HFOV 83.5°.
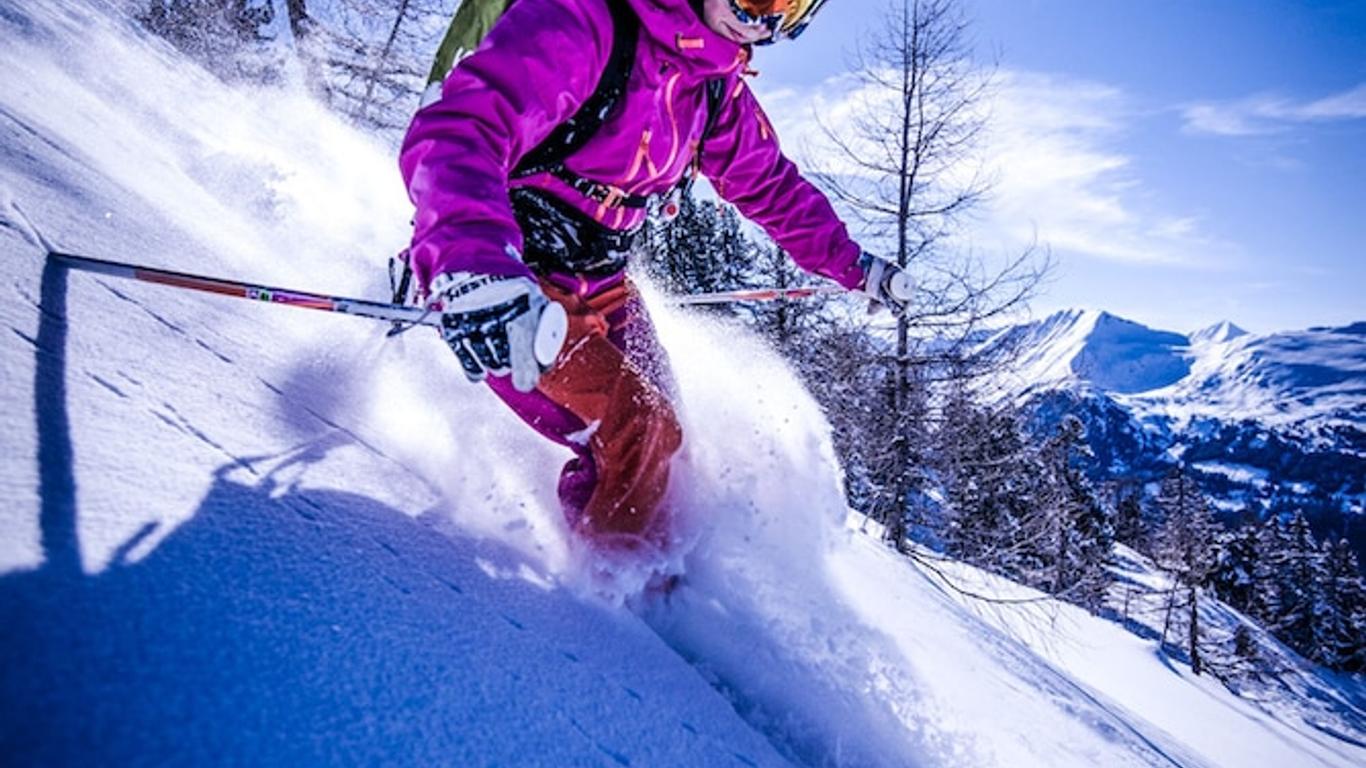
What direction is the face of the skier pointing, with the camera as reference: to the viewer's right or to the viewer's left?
to the viewer's right

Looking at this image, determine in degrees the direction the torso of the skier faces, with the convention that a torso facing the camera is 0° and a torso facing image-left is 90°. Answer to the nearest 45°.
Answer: approximately 315°
